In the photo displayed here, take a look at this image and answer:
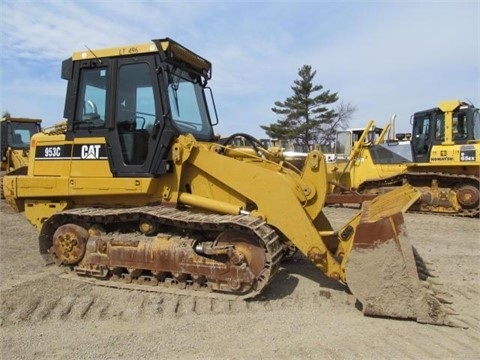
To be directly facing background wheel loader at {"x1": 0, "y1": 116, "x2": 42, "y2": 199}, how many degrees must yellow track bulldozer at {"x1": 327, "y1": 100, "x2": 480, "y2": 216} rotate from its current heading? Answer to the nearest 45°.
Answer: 0° — it already faces it

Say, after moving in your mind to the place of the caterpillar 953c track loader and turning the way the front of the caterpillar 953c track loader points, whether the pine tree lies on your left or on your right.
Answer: on your left

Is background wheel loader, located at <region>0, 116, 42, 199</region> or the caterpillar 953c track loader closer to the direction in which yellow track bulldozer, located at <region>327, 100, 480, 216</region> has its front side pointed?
the background wheel loader

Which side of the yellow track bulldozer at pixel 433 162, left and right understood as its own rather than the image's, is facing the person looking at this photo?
left

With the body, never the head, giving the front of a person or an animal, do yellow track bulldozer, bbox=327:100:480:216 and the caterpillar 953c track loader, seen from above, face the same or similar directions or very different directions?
very different directions

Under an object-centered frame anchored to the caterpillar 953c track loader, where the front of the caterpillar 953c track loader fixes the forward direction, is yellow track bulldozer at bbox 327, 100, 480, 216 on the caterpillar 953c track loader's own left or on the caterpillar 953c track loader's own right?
on the caterpillar 953c track loader's own left

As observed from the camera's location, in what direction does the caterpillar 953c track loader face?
facing the viewer and to the right of the viewer

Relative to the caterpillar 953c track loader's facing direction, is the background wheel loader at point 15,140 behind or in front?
behind

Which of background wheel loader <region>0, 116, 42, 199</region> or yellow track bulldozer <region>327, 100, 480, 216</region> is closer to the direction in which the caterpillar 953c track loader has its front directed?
the yellow track bulldozer

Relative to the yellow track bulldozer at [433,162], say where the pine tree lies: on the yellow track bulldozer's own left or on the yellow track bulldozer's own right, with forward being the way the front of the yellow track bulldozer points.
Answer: on the yellow track bulldozer's own right

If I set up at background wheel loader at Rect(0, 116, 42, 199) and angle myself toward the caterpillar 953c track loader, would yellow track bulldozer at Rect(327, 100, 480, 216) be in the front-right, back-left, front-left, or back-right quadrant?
front-left

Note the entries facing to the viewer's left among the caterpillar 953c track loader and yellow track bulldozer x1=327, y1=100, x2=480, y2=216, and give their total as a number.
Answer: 1
